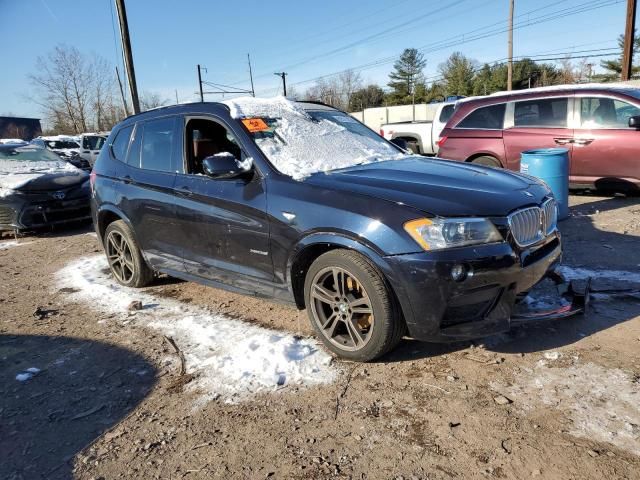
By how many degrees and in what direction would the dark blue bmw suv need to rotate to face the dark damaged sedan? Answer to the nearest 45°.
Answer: approximately 180°

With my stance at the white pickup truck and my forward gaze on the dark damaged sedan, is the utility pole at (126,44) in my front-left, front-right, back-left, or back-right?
front-right

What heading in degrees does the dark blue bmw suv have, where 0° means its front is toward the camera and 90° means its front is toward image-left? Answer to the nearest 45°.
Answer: approximately 315°

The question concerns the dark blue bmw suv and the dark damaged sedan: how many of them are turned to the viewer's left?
0

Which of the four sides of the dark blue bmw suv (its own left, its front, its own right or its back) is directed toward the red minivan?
left

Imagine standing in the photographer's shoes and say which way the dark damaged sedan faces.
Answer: facing the viewer and to the right of the viewer

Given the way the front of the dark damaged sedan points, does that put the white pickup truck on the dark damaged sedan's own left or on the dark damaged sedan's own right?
on the dark damaged sedan's own left

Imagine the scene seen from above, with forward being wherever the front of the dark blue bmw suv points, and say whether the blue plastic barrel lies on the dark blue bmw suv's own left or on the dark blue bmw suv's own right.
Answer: on the dark blue bmw suv's own left

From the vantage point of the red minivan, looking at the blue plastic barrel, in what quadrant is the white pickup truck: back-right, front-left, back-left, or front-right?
back-right

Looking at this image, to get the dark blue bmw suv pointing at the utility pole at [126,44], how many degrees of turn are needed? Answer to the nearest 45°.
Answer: approximately 180°
